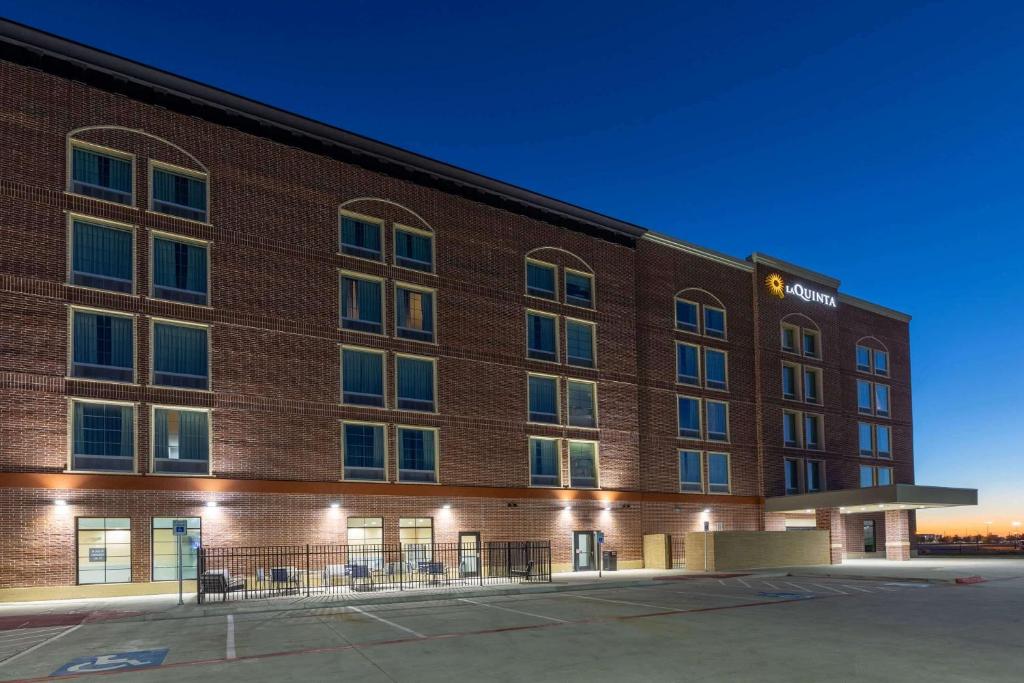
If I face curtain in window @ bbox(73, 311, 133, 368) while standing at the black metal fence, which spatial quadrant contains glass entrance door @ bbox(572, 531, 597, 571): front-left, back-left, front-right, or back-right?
back-right

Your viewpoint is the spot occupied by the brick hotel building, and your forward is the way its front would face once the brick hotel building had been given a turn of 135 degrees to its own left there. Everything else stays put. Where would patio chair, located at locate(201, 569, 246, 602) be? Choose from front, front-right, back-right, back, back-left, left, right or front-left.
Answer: back

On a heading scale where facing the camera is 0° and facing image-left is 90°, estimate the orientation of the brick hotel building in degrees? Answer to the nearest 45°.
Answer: approximately 315°
